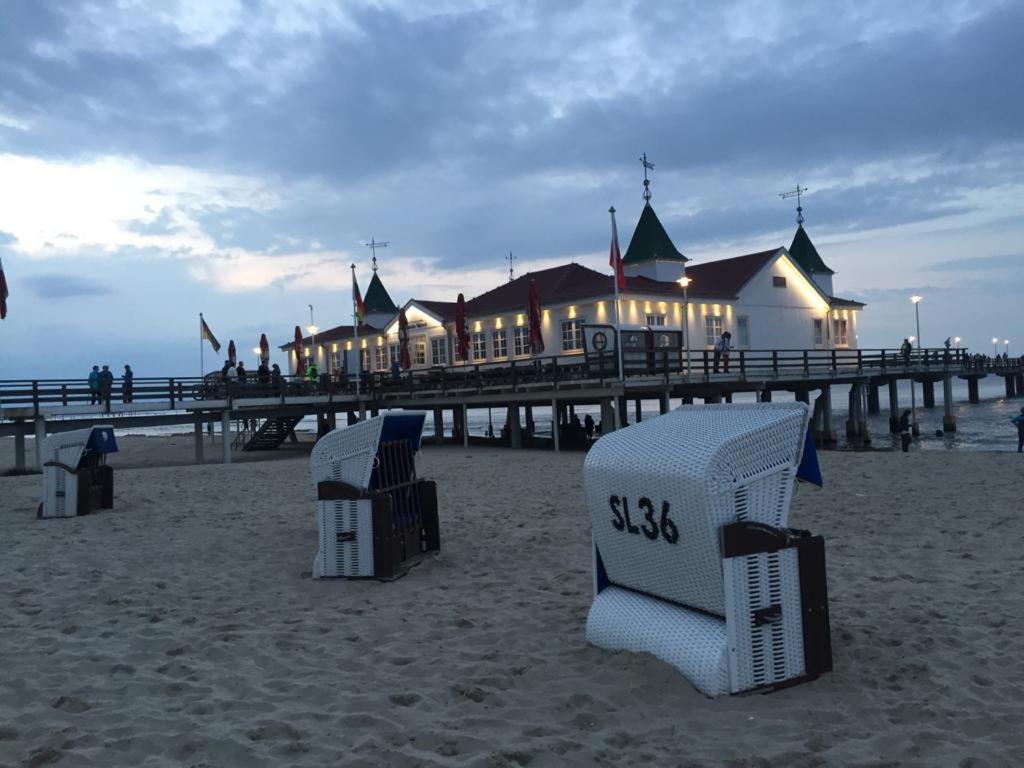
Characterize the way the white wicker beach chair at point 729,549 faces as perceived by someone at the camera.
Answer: facing away from the viewer and to the right of the viewer

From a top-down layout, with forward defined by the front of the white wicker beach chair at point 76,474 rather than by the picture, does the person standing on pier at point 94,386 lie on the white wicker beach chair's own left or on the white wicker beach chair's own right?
on the white wicker beach chair's own left

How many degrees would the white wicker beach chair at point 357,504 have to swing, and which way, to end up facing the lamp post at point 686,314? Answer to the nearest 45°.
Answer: approximately 90° to its left

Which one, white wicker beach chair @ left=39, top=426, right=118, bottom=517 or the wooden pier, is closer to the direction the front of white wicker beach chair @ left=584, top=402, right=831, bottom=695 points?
the wooden pier

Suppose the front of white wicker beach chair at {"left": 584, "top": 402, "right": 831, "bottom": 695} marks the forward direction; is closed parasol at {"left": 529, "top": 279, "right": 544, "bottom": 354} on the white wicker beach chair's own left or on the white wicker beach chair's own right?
on the white wicker beach chair's own left
